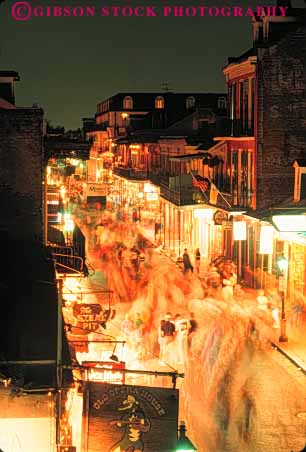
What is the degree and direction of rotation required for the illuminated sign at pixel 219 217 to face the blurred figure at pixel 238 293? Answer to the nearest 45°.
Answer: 0° — it already faces them

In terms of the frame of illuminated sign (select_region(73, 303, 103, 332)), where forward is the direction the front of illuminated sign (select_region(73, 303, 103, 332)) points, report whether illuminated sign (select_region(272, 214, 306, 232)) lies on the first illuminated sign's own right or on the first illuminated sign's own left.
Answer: on the first illuminated sign's own left

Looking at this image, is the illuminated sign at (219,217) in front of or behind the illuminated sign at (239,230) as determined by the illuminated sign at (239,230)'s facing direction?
behind

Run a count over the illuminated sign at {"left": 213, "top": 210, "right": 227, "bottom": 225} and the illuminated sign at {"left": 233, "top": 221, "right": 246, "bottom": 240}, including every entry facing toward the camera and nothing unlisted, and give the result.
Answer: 2

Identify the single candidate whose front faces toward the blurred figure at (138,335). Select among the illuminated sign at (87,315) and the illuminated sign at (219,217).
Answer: the illuminated sign at (219,217)

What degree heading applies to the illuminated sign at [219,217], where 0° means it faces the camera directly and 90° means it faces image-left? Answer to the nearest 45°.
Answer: approximately 0°

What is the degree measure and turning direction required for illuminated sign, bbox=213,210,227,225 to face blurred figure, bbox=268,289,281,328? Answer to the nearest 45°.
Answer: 0° — it already faces them
